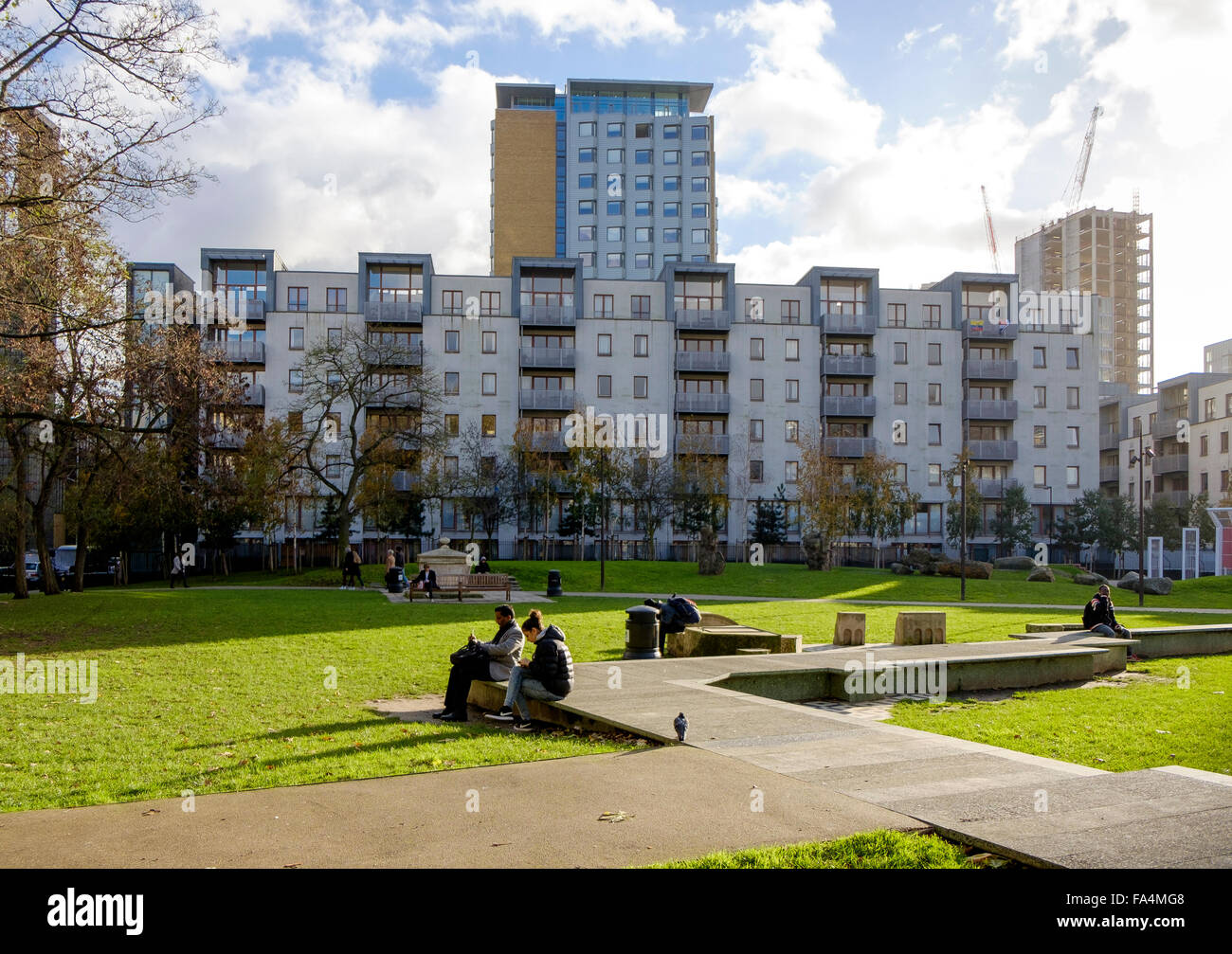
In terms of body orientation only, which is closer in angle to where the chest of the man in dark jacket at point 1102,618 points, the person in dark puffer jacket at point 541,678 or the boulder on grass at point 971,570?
the person in dark puffer jacket

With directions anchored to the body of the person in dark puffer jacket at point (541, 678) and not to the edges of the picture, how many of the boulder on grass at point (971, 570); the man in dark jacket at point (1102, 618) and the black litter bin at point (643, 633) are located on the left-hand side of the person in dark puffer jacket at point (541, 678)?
0

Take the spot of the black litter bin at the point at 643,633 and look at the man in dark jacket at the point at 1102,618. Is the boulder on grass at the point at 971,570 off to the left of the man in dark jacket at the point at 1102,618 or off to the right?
left

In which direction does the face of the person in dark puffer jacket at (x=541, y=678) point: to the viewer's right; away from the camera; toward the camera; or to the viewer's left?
to the viewer's left

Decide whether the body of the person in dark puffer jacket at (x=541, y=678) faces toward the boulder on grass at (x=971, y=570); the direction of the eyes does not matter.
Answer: no

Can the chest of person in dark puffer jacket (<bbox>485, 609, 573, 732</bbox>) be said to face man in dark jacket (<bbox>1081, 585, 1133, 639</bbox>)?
no

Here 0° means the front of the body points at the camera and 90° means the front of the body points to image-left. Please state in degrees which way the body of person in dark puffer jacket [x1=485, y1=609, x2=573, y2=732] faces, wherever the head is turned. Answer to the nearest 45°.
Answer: approximately 90°

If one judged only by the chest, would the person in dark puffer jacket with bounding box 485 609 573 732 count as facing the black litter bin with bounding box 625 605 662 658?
no
